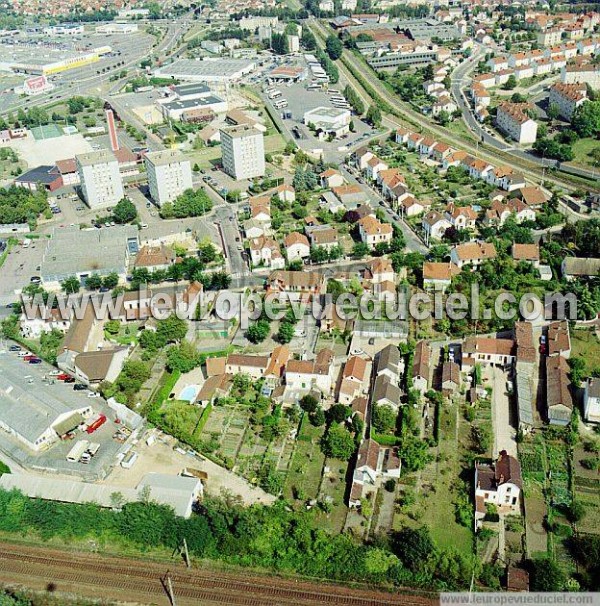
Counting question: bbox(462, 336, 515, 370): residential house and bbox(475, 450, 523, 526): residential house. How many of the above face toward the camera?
2

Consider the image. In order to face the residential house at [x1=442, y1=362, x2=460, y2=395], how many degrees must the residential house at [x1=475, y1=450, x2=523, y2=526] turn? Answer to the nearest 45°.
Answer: approximately 135° to its right

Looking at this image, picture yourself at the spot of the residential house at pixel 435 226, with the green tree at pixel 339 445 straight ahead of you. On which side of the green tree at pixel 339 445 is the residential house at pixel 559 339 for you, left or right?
left

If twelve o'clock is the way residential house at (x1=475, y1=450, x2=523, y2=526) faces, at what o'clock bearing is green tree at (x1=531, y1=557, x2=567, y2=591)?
The green tree is roughly at 11 o'clock from the residential house.

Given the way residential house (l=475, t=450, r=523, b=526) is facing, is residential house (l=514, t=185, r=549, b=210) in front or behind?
behind

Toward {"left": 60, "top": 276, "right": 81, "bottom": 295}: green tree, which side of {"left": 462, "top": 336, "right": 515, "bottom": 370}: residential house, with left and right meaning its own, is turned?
right

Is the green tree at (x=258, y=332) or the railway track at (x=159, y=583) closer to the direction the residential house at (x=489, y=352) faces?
the railway track

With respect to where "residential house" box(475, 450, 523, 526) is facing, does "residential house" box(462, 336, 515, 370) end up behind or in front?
behind

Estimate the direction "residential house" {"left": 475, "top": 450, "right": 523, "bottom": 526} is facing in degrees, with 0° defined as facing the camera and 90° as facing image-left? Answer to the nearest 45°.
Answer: approximately 0°

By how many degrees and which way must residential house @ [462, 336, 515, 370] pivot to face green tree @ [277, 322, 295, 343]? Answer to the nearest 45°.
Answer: approximately 90° to its right

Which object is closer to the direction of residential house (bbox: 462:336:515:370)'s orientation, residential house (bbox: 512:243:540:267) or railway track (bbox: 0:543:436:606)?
the railway track

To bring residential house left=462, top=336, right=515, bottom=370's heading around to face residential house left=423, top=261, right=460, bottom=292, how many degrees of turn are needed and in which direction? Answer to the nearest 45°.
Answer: approximately 135° to its right

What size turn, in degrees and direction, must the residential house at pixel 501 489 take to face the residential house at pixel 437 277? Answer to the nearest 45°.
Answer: approximately 180°
